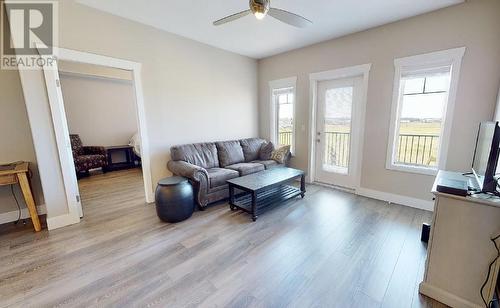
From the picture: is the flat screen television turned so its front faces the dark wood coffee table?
yes

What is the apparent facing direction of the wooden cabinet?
to the viewer's left

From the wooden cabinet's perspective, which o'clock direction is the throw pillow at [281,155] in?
The throw pillow is roughly at 1 o'clock from the wooden cabinet.

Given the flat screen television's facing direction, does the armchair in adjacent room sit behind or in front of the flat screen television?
in front

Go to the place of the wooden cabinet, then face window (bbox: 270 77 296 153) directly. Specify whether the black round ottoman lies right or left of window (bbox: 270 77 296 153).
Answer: left

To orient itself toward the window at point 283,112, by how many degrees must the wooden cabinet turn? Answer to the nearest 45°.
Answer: approximately 45° to its right

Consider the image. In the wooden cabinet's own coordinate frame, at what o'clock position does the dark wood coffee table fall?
The dark wood coffee table is roughly at 12 o'clock from the wooden cabinet.

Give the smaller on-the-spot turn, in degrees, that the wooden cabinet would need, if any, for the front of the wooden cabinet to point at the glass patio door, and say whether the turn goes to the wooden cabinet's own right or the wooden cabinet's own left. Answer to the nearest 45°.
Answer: approximately 45° to the wooden cabinet's own right

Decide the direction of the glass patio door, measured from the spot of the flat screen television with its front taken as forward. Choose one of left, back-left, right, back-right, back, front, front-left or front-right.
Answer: front-right

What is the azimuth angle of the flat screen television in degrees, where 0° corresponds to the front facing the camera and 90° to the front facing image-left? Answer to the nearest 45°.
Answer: approximately 90°

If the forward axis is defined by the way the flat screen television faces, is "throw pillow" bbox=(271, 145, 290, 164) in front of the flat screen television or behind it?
in front

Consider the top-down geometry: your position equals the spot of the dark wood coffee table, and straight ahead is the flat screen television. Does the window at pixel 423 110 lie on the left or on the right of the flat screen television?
left
